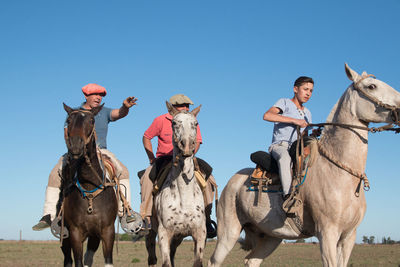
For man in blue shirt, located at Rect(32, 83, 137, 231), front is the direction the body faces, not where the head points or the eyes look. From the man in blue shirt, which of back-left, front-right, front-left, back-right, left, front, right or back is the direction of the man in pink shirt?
left

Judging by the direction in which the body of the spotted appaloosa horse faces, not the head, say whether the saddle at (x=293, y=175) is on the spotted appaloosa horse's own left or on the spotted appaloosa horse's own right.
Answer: on the spotted appaloosa horse's own left

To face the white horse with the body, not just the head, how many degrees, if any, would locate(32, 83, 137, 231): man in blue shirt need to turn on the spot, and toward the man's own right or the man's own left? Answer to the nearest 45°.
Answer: approximately 45° to the man's own left

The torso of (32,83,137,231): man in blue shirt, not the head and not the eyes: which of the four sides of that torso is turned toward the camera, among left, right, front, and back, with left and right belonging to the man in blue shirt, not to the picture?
front

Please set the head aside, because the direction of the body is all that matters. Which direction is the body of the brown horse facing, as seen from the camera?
toward the camera

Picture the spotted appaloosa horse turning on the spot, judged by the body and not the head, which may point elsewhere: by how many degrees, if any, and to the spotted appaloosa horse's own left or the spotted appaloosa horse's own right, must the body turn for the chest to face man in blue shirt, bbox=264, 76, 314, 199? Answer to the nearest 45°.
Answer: approximately 90° to the spotted appaloosa horse's own left

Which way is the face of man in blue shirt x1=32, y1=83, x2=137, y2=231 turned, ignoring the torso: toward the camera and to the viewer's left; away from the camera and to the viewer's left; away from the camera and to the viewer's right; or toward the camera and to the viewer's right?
toward the camera and to the viewer's right

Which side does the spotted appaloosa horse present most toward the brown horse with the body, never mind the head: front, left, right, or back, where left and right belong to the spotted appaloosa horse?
right

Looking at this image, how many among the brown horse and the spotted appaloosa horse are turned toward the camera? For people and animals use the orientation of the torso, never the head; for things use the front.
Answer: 2

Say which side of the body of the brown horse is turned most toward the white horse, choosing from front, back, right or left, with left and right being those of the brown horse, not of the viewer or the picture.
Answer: left

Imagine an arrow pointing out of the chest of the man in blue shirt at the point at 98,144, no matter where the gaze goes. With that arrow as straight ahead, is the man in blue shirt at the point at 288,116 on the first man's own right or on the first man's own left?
on the first man's own left

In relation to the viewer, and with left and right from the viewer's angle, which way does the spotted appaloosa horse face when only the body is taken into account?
facing the viewer

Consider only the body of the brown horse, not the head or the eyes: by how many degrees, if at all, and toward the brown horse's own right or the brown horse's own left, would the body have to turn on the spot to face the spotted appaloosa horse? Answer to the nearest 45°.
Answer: approximately 90° to the brown horse's own left
